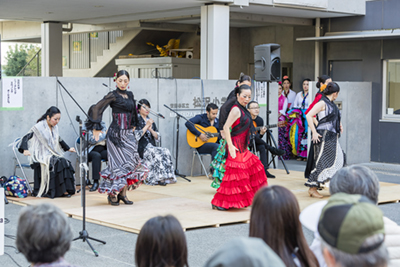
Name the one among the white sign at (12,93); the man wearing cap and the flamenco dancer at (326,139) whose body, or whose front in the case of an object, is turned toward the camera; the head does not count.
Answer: the white sign

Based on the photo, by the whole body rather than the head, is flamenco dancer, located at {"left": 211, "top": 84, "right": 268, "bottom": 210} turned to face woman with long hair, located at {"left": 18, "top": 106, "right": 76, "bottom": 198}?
no

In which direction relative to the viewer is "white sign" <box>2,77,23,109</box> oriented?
toward the camera

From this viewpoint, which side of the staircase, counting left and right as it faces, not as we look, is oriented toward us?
left

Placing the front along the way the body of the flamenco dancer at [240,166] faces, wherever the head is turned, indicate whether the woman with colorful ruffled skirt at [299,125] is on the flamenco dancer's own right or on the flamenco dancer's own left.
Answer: on the flamenco dancer's own left

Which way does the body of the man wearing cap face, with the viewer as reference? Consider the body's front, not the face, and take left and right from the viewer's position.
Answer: facing away from the viewer and to the left of the viewer

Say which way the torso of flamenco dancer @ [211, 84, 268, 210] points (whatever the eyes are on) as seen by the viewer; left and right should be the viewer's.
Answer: facing the viewer and to the right of the viewer

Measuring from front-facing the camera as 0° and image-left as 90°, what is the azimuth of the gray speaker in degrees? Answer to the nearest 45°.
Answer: approximately 315°

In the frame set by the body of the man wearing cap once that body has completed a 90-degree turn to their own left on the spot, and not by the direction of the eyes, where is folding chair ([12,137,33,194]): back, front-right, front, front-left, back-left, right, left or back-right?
right

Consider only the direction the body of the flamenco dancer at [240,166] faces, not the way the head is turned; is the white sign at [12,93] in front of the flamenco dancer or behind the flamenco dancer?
behind

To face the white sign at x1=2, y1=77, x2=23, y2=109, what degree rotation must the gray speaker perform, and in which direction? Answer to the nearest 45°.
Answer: approximately 90° to its right

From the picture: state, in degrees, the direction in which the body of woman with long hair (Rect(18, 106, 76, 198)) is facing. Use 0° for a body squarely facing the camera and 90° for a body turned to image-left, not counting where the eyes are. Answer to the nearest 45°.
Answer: approximately 315°

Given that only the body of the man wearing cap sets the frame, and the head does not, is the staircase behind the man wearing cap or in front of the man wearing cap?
in front

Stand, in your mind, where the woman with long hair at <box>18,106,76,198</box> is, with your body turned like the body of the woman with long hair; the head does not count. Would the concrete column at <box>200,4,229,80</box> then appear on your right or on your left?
on your left
